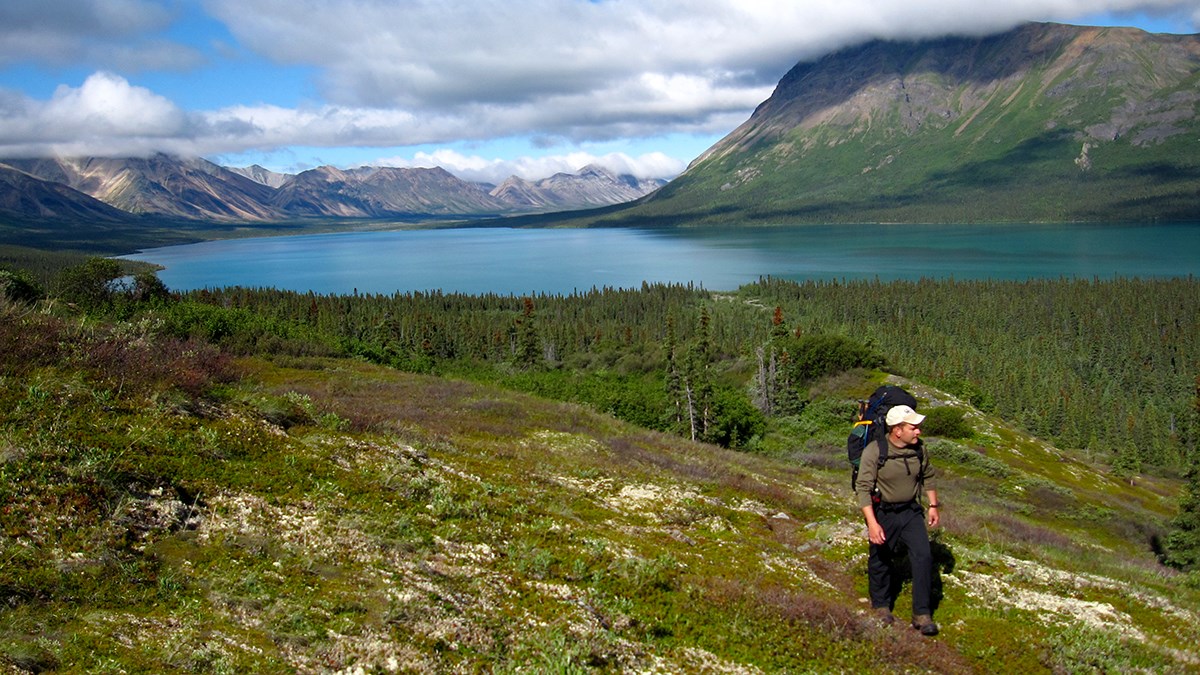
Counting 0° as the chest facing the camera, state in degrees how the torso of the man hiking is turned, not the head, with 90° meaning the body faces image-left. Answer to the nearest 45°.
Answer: approximately 315°

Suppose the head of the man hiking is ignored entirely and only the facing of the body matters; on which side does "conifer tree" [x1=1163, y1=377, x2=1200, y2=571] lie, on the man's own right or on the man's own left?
on the man's own left
